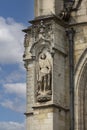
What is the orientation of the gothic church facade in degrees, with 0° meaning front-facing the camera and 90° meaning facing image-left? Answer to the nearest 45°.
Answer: approximately 45°
